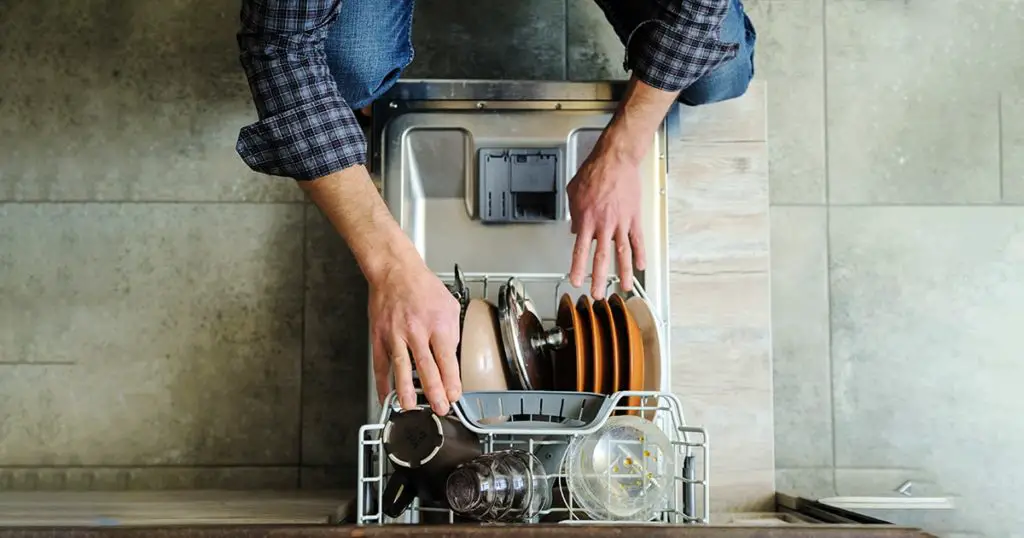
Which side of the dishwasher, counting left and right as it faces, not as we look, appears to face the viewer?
back

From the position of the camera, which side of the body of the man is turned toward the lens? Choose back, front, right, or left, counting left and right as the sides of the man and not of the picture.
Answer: front

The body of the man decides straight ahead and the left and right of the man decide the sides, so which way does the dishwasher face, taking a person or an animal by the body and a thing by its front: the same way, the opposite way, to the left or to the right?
the opposite way
